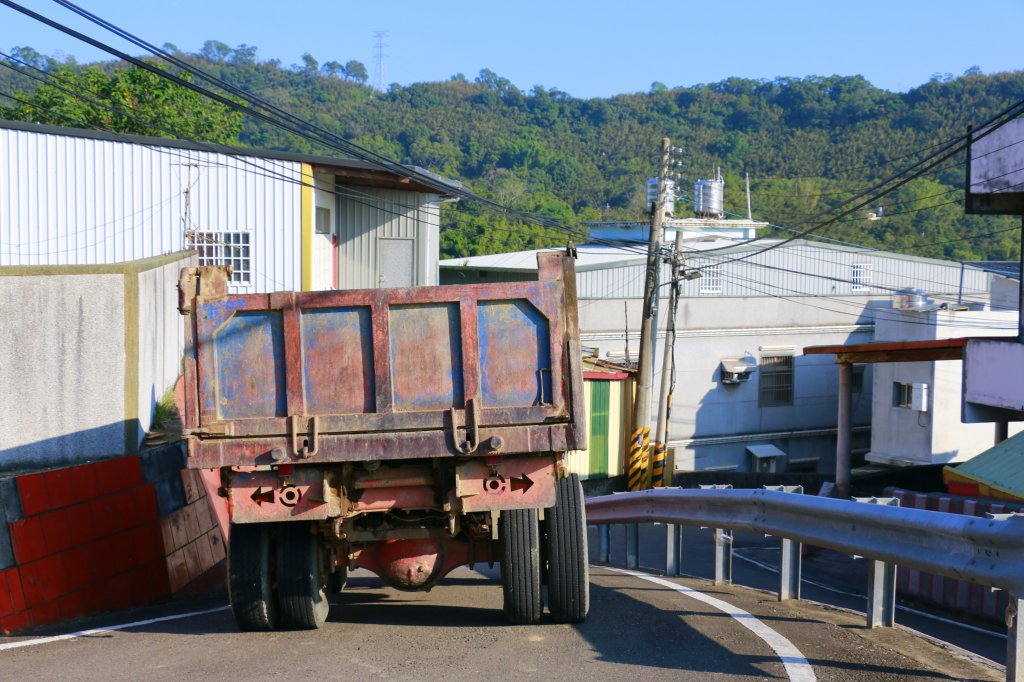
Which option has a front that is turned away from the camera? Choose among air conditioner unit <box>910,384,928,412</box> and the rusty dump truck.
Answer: the rusty dump truck

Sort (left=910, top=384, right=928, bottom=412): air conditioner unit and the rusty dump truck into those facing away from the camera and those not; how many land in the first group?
1

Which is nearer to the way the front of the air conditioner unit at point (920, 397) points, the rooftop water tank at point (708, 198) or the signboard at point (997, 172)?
the signboard

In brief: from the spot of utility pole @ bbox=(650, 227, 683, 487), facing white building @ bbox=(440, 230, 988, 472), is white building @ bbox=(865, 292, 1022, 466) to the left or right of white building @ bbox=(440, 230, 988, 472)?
right

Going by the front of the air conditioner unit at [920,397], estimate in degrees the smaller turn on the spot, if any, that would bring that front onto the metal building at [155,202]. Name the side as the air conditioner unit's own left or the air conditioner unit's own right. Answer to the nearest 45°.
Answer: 0° — it already faces it

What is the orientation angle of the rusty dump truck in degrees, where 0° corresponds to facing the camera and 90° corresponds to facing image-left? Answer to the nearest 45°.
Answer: approximately 180°

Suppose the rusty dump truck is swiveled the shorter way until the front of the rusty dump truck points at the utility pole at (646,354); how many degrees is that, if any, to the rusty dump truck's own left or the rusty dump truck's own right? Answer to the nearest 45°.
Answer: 0° — it already faces it

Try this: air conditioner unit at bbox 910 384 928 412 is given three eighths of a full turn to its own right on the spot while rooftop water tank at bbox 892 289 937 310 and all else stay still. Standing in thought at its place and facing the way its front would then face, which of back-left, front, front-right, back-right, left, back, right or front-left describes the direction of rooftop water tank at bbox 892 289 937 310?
front
